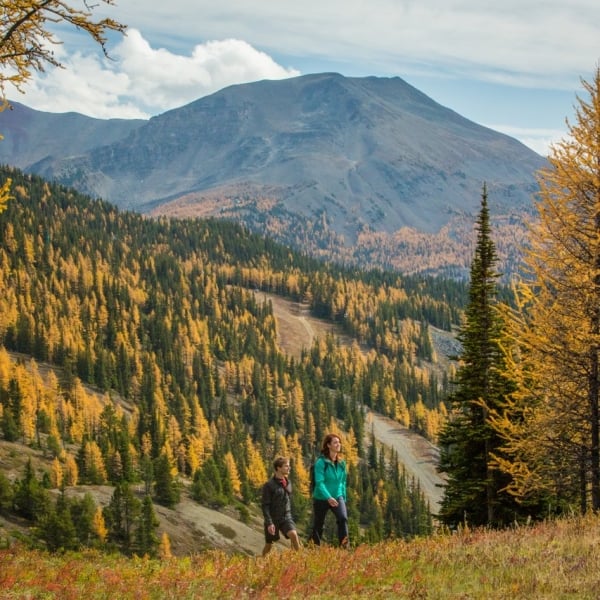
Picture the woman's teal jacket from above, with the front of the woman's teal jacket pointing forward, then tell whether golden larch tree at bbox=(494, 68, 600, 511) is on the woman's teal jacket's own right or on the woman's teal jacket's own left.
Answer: on the woman's teal jacket's own left

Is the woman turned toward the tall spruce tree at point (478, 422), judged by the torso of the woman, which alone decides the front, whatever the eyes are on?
no

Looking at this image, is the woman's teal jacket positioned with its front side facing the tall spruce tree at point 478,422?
no

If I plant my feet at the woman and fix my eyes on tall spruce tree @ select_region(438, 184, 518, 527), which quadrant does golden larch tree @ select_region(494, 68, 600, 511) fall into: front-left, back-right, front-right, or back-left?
front-right

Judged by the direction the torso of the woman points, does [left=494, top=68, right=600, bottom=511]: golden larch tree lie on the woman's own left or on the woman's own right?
on the woman's own left
